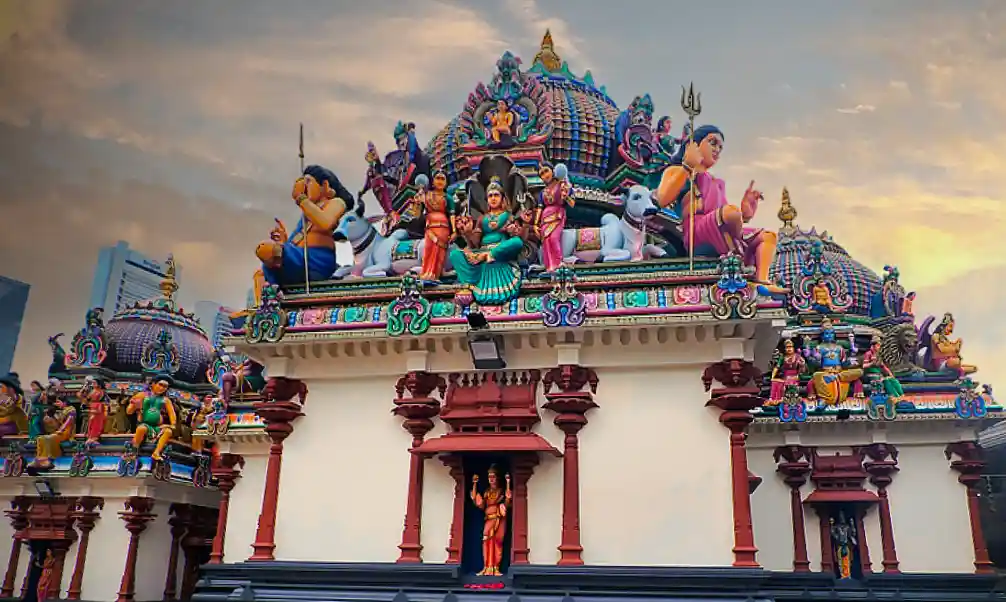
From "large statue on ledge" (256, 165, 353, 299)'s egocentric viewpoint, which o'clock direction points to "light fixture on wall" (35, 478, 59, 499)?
The light fixture on wall is roughly at 2 o'clock from the large statue on ledge.

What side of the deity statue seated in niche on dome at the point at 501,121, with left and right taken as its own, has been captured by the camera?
front

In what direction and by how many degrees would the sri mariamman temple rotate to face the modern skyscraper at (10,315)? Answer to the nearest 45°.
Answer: approximately 135° to its right

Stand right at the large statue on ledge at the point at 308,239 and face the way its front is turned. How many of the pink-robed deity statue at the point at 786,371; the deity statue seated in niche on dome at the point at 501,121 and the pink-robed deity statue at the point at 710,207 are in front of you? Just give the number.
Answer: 0

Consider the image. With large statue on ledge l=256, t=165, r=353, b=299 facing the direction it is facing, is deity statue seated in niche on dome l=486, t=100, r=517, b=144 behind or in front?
behind

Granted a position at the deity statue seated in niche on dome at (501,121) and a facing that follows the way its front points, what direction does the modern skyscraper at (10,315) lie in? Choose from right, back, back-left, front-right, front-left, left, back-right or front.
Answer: back-right

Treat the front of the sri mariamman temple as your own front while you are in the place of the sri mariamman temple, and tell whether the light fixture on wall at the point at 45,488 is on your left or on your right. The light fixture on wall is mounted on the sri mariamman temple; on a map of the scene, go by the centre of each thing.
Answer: on your right

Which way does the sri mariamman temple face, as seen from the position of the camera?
facing the viewer

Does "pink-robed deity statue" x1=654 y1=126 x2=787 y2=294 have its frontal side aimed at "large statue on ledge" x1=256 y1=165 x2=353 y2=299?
no
